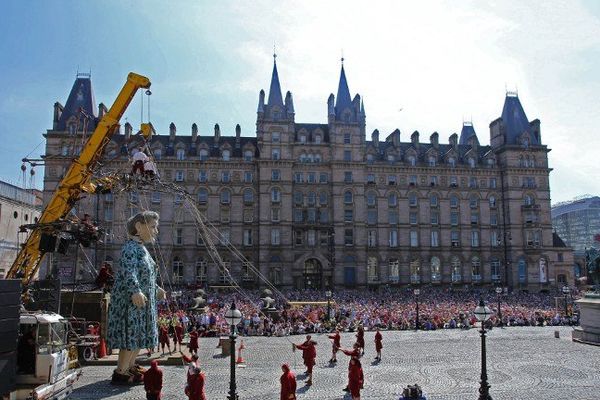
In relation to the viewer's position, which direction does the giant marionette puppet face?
facing to the right of the viewer

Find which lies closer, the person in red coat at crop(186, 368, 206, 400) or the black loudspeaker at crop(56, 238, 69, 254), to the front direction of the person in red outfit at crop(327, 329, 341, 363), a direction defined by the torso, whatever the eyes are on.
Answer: the black loudspeaker

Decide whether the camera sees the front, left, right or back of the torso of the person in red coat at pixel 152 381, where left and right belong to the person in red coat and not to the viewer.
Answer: back

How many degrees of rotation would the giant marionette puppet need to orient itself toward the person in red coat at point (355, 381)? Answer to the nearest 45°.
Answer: approximately 45° to its right

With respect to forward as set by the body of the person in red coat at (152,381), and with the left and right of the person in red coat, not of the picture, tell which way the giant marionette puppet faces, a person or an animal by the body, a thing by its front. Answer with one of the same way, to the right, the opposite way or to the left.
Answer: to the right
